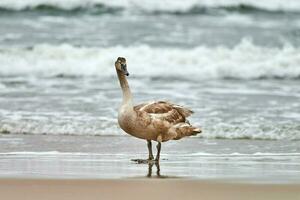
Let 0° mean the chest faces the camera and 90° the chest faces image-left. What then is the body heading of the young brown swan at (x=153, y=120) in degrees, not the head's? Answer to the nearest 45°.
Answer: approximately 90°
